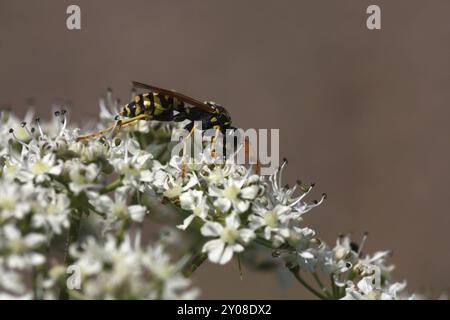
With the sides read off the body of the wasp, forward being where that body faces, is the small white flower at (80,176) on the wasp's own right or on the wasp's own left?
on the wasp's own right

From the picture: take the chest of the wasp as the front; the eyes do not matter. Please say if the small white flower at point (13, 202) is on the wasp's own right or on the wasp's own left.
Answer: on the wasp's own right

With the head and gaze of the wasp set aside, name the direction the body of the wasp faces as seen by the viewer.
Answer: to the viewer's right

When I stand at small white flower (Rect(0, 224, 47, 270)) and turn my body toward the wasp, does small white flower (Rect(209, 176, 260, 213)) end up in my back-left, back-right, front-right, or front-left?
front-right

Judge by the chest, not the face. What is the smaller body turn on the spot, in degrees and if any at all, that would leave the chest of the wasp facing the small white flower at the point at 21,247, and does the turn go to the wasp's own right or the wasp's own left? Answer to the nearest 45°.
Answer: approximately 135° to the wasp's own right

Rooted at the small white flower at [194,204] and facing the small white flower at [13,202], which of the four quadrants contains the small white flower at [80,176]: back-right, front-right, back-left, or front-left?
front-right

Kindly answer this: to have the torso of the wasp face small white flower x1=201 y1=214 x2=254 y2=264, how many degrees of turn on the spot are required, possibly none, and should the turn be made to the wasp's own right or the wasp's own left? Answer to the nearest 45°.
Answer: approximately 90° to the wasp's own right

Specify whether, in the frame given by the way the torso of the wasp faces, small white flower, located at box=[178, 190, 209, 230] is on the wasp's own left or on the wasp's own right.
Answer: on the wasp's own right
